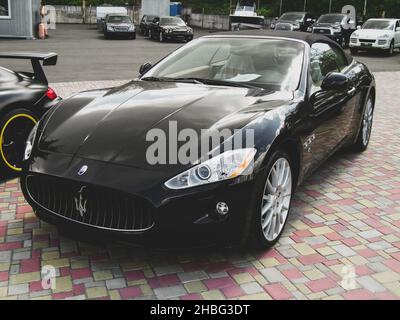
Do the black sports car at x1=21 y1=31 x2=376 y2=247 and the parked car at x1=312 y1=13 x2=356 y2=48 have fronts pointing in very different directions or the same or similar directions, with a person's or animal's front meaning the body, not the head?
same or similar directions

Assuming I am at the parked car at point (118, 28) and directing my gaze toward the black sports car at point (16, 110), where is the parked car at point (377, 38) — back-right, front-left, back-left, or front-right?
front-left

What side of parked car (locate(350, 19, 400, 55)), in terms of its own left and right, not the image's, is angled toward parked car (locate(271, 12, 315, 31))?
right

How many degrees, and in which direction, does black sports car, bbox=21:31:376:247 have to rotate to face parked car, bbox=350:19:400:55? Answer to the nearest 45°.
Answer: approximately 135° to its right

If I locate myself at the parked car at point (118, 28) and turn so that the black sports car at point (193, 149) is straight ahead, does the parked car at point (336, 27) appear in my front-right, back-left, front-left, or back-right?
front-left

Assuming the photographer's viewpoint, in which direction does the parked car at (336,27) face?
facing the viewer and to the left of the viewer

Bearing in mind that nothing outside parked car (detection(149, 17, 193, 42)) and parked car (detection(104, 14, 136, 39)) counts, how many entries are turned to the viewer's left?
0

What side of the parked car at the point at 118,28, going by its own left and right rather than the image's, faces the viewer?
front

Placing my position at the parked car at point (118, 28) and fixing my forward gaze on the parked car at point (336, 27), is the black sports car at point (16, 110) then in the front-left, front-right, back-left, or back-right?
front-right

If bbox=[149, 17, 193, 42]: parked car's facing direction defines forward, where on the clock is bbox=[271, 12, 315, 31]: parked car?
bbox=[271, 12, 315, 31]: parked car is roughly at 10 o'clock from bbox=[149, 17, 193, 42]: parked car.

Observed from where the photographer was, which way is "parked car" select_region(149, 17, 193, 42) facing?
facing the viewer and to the right of the viewer
